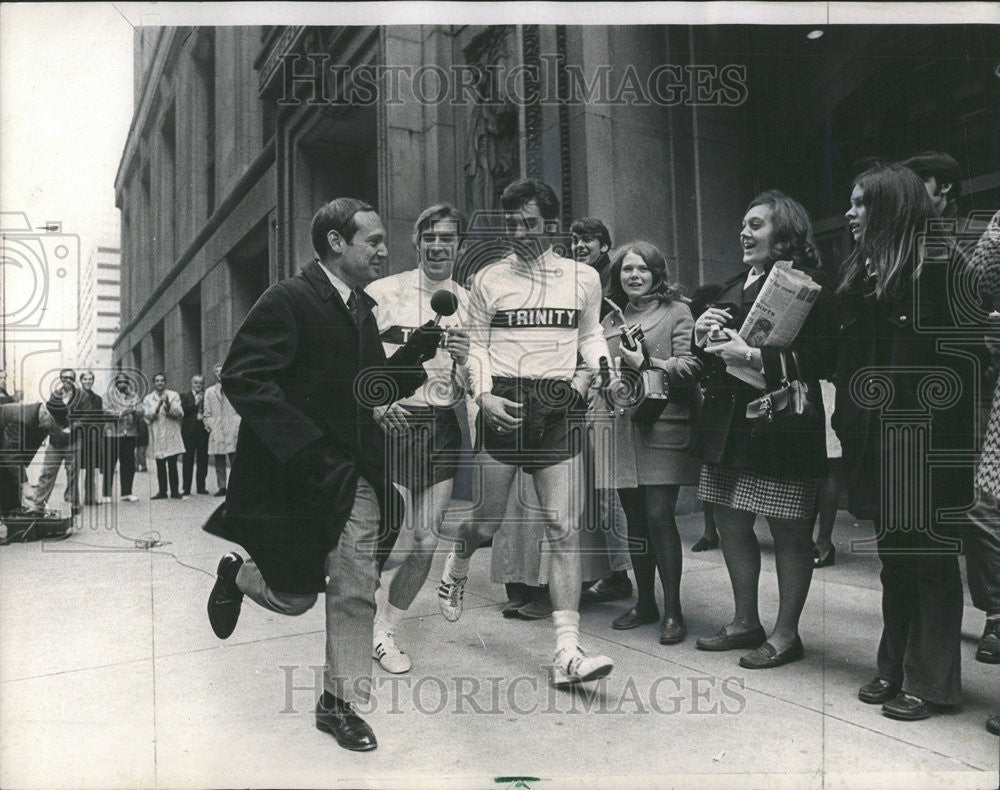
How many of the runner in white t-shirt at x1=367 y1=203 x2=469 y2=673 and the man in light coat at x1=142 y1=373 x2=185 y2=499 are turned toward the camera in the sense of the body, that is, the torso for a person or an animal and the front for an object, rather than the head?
2

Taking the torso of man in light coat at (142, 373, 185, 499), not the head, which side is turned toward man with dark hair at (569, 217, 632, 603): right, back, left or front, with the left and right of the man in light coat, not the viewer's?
front

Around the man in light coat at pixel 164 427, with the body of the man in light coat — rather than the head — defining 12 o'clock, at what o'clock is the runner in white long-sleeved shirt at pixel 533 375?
The runner in white long-sleeved shirt is roughly at 12 o'clock from the man in light coat.

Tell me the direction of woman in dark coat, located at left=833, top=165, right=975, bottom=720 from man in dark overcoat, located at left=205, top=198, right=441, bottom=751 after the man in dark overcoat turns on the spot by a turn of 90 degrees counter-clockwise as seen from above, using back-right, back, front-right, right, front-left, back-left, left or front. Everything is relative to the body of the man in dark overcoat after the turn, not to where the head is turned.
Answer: front-right

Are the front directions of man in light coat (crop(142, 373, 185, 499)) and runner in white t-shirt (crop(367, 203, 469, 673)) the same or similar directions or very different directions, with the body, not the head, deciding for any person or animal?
same or similar directions

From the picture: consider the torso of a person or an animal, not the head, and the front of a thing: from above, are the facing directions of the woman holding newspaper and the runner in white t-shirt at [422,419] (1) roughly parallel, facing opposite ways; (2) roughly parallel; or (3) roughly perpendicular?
roughly perpendicular

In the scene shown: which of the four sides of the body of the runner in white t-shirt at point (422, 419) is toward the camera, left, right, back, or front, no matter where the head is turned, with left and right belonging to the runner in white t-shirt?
front

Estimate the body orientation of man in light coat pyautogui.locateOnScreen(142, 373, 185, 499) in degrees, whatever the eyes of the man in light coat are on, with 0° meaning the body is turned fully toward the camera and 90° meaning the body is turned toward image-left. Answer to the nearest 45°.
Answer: approximately 0°

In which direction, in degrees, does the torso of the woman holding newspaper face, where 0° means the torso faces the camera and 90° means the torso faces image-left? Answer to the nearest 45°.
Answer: approximately 45°

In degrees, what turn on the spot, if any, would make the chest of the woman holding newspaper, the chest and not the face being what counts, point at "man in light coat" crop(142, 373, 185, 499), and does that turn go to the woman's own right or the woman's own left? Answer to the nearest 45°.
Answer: approximately 45° to the woman's own right

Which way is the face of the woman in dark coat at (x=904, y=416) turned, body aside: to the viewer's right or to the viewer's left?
to the viewer's left
